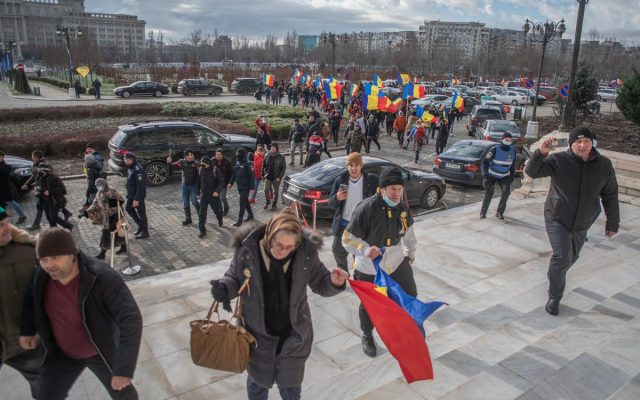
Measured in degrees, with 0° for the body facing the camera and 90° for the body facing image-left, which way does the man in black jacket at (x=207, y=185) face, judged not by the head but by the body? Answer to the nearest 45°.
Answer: approximately 45°

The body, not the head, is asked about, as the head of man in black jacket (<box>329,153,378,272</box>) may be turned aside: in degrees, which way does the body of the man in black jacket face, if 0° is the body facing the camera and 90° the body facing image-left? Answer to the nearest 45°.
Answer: approximately 0°

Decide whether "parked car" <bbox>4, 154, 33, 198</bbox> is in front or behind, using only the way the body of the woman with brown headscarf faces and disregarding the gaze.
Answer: behind

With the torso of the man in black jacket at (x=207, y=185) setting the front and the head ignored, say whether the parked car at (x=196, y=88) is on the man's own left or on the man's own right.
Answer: on the man's own right

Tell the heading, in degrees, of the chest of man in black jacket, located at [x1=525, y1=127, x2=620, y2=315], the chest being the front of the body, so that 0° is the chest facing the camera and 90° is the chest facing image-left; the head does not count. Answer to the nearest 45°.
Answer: approximately 0°

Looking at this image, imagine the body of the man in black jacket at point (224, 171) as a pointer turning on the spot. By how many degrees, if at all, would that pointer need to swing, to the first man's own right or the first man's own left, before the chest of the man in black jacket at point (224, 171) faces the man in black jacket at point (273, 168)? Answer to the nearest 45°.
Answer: approximately 135° to the first man's own left
